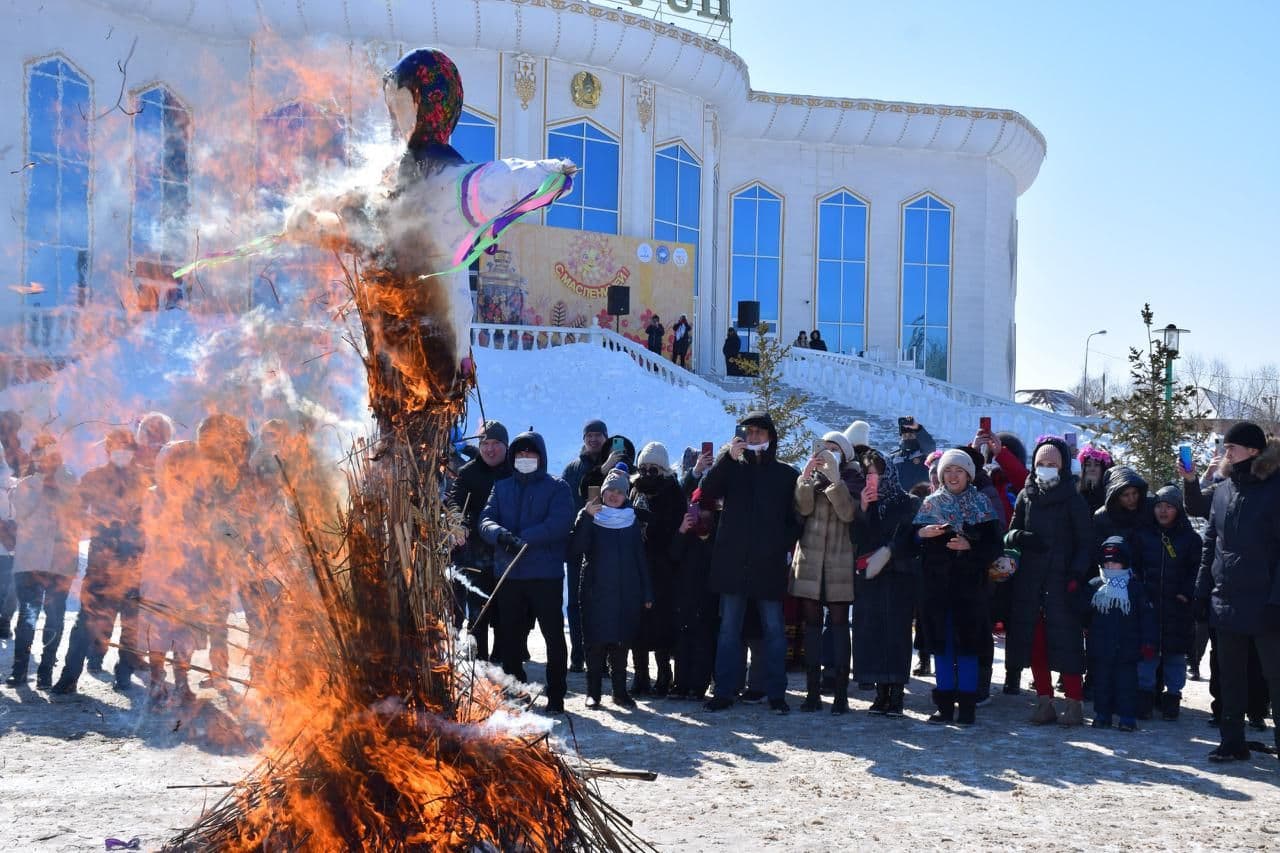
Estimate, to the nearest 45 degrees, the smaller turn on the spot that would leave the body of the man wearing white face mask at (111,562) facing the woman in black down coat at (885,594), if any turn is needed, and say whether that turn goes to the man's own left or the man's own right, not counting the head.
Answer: approximately 90° to the man's own left

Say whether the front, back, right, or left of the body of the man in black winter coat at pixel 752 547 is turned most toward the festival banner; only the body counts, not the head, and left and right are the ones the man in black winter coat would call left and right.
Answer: back

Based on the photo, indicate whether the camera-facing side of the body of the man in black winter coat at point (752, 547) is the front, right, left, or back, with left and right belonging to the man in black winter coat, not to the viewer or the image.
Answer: front

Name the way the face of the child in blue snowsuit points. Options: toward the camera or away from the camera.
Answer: toward the camera

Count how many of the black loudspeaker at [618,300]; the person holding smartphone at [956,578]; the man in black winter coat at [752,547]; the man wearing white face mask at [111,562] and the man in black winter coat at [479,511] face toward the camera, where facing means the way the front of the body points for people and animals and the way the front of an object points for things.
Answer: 5

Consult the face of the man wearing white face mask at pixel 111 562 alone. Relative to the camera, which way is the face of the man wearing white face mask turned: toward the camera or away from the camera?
toward the camera

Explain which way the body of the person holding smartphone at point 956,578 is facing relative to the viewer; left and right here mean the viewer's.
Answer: facing the viewer

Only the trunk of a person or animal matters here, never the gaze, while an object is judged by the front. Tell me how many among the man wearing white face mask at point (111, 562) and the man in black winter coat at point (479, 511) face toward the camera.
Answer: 2

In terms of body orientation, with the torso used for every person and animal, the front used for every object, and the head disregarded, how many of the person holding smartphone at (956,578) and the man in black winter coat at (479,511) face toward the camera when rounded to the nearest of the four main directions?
2

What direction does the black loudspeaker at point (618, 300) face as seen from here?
toward the camera

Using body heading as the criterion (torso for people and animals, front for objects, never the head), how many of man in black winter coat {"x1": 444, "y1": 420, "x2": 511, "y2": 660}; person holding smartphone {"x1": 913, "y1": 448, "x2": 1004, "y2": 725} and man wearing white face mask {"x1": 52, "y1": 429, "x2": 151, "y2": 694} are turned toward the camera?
3

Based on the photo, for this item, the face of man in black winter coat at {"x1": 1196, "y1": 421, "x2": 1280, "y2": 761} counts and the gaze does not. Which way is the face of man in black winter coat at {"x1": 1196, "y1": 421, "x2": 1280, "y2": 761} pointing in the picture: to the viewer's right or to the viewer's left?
to the viewer's left

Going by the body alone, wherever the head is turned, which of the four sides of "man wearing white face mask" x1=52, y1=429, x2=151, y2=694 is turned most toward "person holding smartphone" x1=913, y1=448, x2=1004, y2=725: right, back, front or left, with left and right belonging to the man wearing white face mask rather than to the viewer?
left

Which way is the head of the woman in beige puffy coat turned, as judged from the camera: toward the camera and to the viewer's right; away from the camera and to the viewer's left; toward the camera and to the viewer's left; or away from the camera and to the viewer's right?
toward the camera and to the viewer's left
